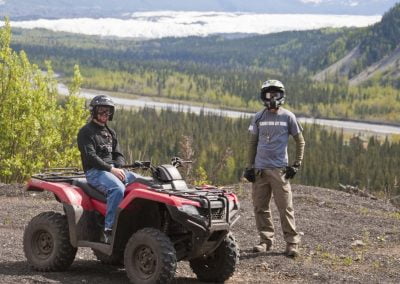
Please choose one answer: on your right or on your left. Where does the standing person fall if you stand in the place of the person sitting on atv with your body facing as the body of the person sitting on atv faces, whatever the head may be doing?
on your left

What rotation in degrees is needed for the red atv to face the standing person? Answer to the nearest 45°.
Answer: approximately 90° to its left

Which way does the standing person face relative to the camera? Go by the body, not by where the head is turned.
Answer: toward the camera

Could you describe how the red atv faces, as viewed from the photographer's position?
facing the viewer and to the right of the viewer

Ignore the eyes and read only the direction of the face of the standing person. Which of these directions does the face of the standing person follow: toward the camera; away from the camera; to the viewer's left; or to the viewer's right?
toward the camera

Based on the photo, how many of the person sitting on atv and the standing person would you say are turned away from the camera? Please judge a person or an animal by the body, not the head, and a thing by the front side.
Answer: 0
